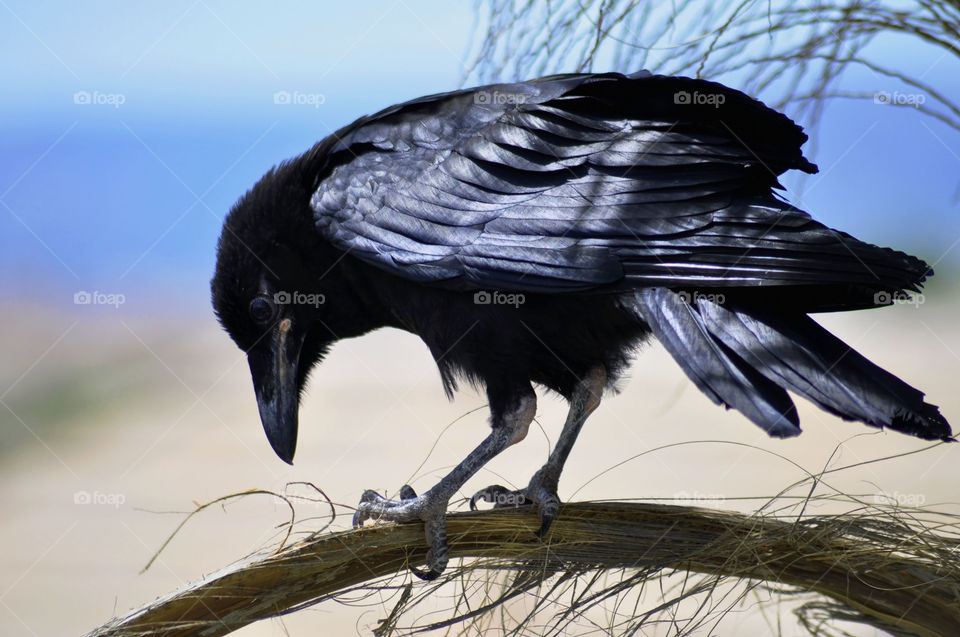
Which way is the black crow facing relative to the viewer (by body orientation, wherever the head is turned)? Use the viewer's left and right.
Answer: facing to the left of the viewer
